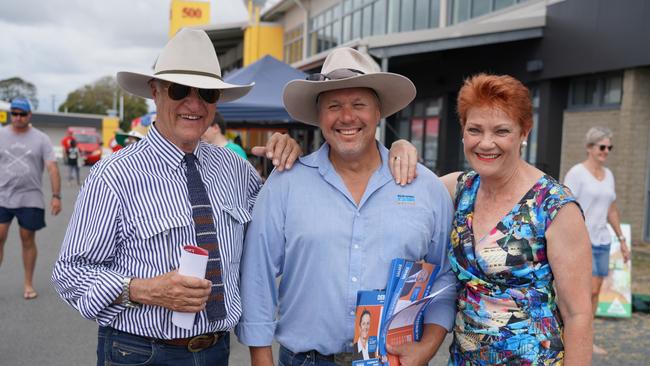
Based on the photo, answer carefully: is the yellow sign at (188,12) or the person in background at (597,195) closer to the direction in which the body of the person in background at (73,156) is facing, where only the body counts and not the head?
the person in background

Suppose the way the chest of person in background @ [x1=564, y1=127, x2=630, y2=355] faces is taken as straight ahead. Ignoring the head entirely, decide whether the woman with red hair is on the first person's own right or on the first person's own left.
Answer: on the first person's own right

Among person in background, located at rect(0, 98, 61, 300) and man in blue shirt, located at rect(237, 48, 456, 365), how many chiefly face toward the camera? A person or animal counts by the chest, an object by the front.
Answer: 2

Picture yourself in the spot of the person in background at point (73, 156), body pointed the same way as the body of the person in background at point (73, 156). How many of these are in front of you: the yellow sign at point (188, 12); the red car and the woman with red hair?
1

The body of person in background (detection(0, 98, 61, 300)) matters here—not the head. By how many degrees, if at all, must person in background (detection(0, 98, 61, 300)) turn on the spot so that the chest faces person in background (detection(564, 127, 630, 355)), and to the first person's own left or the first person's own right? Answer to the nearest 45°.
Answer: approximately 45° to the first person's own left

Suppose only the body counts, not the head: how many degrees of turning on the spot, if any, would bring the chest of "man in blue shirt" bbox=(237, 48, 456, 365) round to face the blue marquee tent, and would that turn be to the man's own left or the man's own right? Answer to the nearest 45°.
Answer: approximately 180°

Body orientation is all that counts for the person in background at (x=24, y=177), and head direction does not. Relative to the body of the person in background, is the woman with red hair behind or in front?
in front

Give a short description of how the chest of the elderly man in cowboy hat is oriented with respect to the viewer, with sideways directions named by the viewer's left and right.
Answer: facing the viewer and to the right of the viewer
